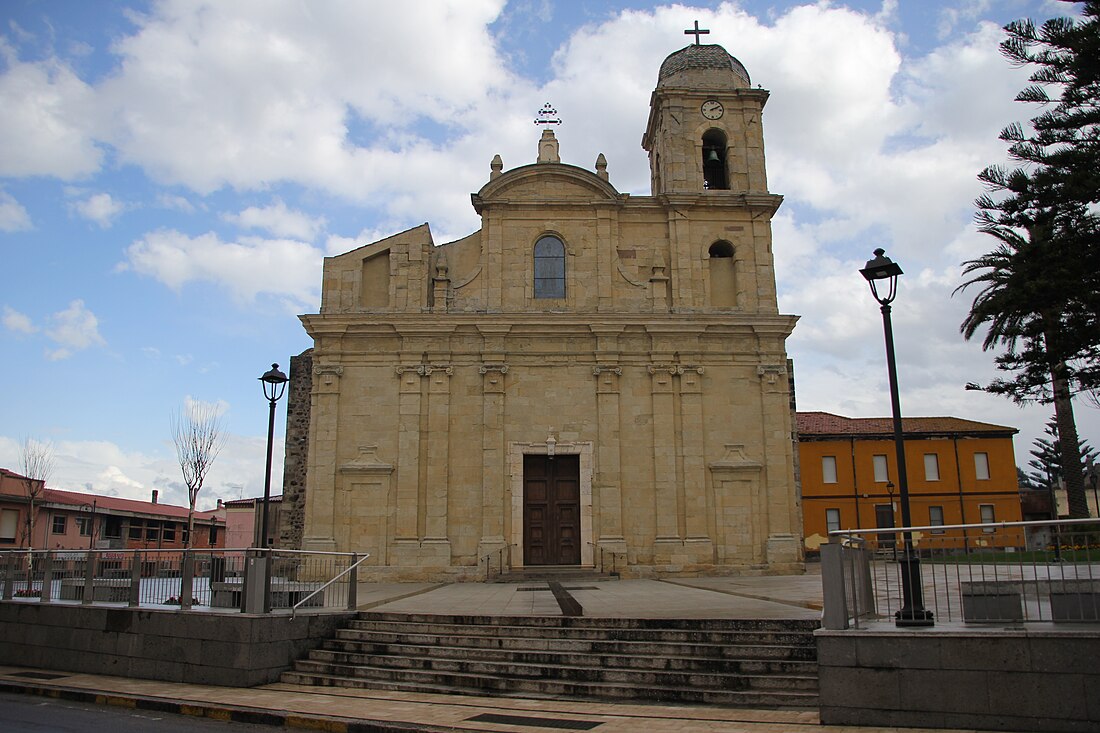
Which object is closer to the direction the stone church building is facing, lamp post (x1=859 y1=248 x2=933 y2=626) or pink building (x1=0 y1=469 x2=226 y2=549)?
the lamp post

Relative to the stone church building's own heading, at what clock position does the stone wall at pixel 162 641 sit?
The stone wall is roughly at 1 o'clock from the stone church building.

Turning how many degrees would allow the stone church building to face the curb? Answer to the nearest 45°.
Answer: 0° — it already faces it

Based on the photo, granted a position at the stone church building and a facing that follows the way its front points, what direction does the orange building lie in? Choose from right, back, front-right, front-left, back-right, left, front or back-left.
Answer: back-left

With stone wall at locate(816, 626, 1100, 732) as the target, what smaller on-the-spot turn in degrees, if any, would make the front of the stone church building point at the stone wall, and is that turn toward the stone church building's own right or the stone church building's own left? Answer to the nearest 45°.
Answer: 0° — it already faces it

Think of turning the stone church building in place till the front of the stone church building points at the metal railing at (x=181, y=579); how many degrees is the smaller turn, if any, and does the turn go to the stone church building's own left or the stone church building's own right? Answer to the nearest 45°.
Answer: approximately 45° to the stone church building's own right

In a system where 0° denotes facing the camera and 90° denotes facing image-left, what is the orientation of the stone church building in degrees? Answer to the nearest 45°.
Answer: approximately 0°

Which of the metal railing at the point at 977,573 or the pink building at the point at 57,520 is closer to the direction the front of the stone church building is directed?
the metal railing

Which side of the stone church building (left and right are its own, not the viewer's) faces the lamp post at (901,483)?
front

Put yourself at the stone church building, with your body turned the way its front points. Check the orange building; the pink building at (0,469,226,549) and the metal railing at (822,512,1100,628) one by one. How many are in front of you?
1

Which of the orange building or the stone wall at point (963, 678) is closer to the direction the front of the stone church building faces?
the stone wall
